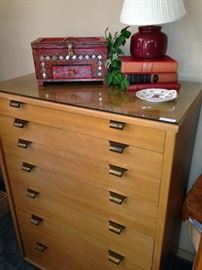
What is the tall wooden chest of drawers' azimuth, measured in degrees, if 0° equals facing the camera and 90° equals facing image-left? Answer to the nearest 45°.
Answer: approximately 45°
